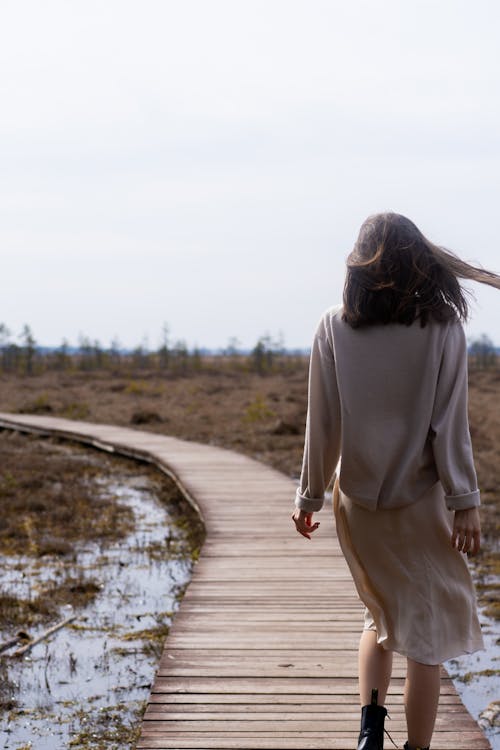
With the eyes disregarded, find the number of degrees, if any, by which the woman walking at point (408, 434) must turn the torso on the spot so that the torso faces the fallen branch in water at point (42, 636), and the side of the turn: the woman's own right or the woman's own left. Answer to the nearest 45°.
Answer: approximately 45° to the woman's own left

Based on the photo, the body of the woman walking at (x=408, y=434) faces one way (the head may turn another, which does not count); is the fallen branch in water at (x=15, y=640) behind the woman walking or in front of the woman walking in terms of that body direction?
in front

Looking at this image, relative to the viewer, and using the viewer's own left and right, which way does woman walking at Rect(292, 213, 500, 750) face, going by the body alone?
facing away from the viewer
